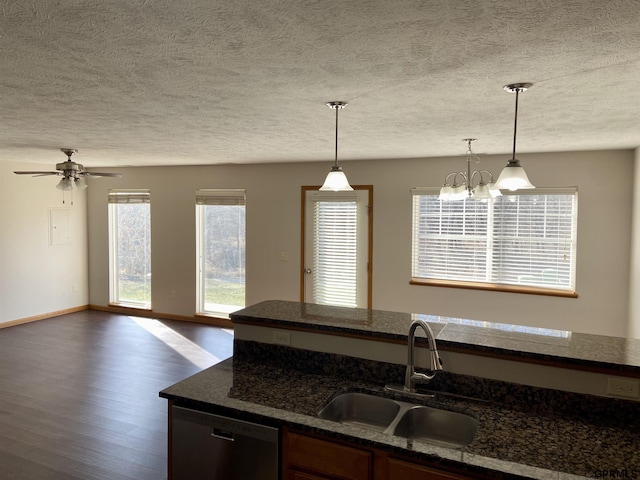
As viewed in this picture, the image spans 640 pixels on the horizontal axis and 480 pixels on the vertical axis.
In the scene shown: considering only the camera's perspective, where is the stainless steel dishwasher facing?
facing the viewer and to the left of the viewer

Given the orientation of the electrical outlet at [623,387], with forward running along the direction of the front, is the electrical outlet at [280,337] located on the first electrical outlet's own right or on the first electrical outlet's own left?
on the first electrical outlet's own right

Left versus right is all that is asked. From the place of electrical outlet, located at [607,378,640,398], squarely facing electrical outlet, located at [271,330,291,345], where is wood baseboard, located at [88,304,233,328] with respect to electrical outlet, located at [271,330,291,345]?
right

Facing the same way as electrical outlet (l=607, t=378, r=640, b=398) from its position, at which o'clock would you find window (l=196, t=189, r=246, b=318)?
The window is roughly at 4 o'clock from the electrical outlet.

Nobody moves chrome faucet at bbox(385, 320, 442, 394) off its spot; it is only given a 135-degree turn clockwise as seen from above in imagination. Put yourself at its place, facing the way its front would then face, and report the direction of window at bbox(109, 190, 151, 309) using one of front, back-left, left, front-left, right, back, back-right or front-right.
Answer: front-right

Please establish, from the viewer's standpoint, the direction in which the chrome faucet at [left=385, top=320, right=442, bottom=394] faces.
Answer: facing the viewer and to the right of the viewer

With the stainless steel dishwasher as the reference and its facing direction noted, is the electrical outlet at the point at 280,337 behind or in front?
behind

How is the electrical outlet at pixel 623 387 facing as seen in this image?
toward the camera

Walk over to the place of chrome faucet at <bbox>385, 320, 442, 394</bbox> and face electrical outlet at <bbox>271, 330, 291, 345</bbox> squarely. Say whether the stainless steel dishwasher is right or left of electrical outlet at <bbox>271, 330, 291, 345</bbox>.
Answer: left

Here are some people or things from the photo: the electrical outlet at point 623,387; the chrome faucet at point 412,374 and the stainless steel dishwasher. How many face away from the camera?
0

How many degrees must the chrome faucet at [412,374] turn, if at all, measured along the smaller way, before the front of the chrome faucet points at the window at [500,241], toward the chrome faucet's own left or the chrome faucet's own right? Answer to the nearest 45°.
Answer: approximately 135° to the chrome faucet's own left

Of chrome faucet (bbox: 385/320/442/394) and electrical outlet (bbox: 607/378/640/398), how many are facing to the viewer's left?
0

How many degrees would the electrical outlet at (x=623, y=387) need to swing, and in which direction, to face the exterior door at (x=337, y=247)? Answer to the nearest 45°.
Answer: approximately 135° to its right

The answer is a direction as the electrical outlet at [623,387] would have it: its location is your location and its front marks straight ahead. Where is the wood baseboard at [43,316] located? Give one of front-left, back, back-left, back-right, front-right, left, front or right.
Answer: right

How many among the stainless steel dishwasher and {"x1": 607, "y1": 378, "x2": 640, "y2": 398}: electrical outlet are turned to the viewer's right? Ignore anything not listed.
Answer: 0
